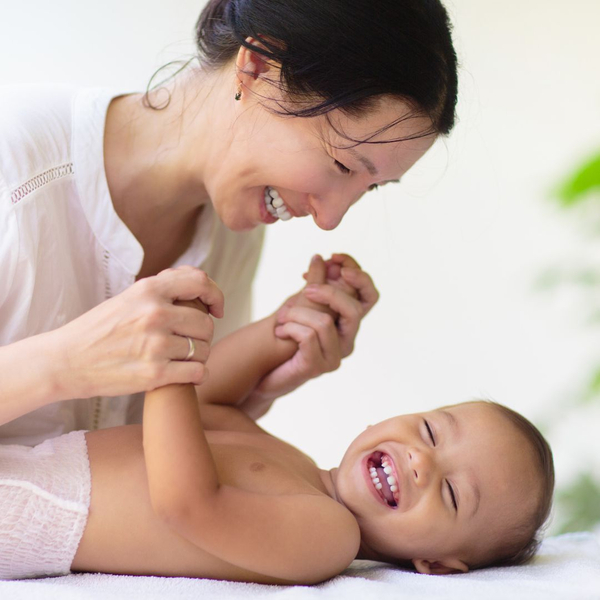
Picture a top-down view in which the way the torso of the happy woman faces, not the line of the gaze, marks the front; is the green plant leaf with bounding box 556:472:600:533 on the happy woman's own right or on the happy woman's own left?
on the happy woman's own left

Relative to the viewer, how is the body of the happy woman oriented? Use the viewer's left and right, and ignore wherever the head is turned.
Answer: facing the viewer and to the right of the viewer

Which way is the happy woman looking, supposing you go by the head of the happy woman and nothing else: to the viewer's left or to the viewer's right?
to the viewer's right

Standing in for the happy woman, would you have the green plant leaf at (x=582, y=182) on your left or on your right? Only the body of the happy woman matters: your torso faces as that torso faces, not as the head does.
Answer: on your left
